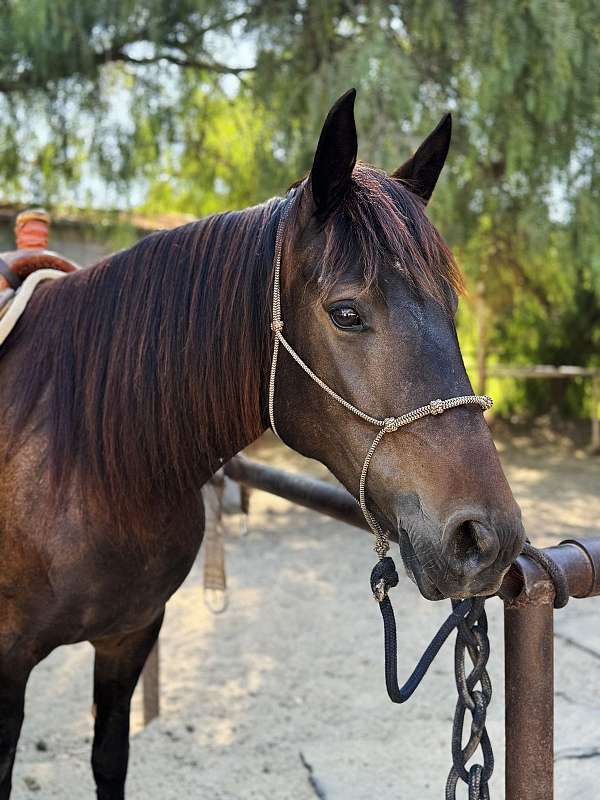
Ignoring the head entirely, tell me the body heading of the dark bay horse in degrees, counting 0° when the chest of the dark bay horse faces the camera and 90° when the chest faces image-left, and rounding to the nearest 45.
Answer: approximately 315°

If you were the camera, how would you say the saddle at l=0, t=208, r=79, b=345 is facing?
facing the viewer and to the right of the viewer

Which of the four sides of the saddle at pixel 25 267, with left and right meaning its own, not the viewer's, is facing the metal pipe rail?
front
